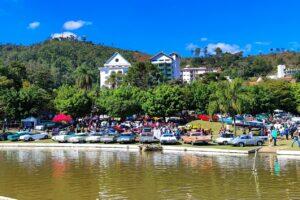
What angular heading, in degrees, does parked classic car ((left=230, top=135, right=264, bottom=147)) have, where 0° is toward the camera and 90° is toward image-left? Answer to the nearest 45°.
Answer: approximately 45°
